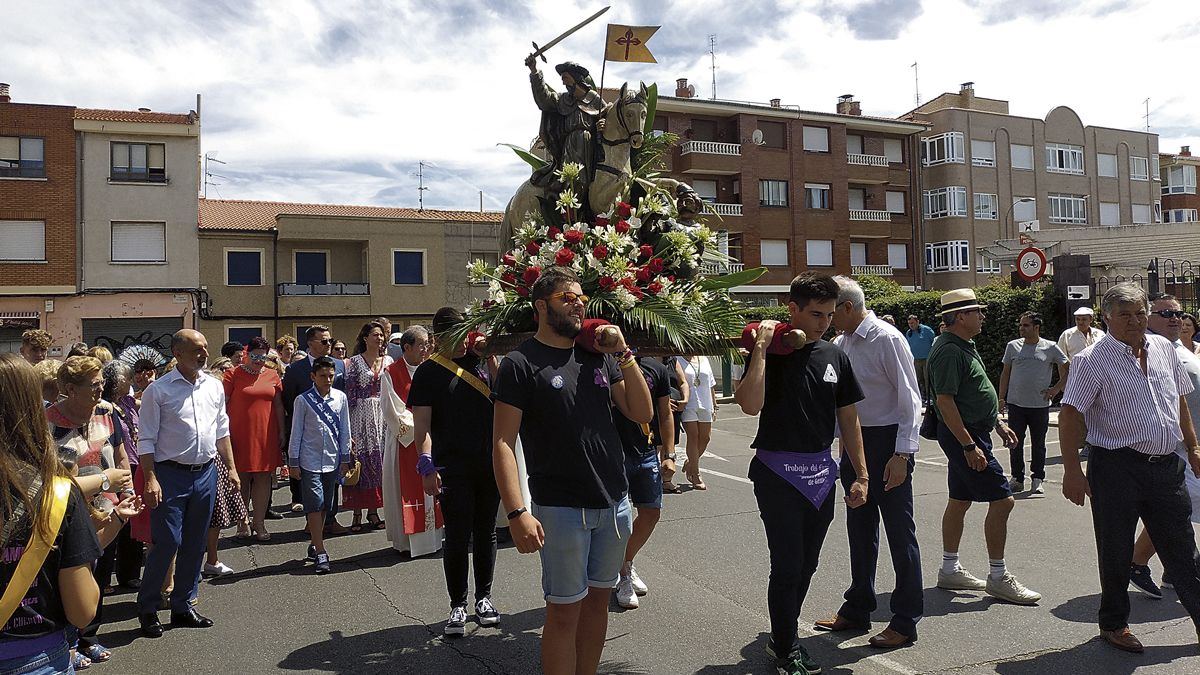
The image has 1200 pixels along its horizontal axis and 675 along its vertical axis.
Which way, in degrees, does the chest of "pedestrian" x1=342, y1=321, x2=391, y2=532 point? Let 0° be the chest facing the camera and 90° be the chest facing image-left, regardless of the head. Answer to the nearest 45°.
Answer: approximately 315°

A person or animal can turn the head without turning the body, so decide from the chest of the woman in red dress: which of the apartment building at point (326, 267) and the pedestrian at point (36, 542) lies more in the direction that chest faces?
the pedestrian

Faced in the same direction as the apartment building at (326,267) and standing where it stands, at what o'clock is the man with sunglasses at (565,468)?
The man with sunglasses is roughly at 12 o'clock from the apartment building.

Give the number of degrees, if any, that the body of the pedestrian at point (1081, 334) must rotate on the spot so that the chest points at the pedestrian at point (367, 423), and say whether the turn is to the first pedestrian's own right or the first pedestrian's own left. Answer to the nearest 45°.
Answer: approximately 45° to the first pedestrian's own right

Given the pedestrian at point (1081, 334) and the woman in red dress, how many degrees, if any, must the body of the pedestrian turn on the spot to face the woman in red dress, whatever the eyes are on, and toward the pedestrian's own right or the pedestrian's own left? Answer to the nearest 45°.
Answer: approximately 45° to the pedestrian's own right

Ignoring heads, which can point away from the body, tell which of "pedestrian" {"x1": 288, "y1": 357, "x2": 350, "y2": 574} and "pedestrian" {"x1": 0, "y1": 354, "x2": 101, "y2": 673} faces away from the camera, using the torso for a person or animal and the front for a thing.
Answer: "pedestrian" {"x1": 0, "y1": 354, "x2": 101, "y2": 673}

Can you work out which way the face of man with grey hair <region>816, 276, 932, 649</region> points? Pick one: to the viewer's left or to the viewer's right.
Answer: to the viewer's left

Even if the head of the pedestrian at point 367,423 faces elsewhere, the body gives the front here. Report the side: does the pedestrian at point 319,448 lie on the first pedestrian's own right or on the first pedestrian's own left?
on the first pedestrian's own right

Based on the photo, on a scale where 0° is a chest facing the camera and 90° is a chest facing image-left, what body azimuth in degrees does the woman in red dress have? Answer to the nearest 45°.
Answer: approximately 0°

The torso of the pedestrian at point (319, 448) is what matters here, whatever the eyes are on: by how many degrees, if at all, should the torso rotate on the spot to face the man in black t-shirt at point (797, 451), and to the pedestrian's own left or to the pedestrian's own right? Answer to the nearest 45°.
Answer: approximately 45° to the pedestrian's own left

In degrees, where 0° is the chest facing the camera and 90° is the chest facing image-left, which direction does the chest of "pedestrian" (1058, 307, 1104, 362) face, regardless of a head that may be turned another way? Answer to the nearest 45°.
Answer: approximately 0°
